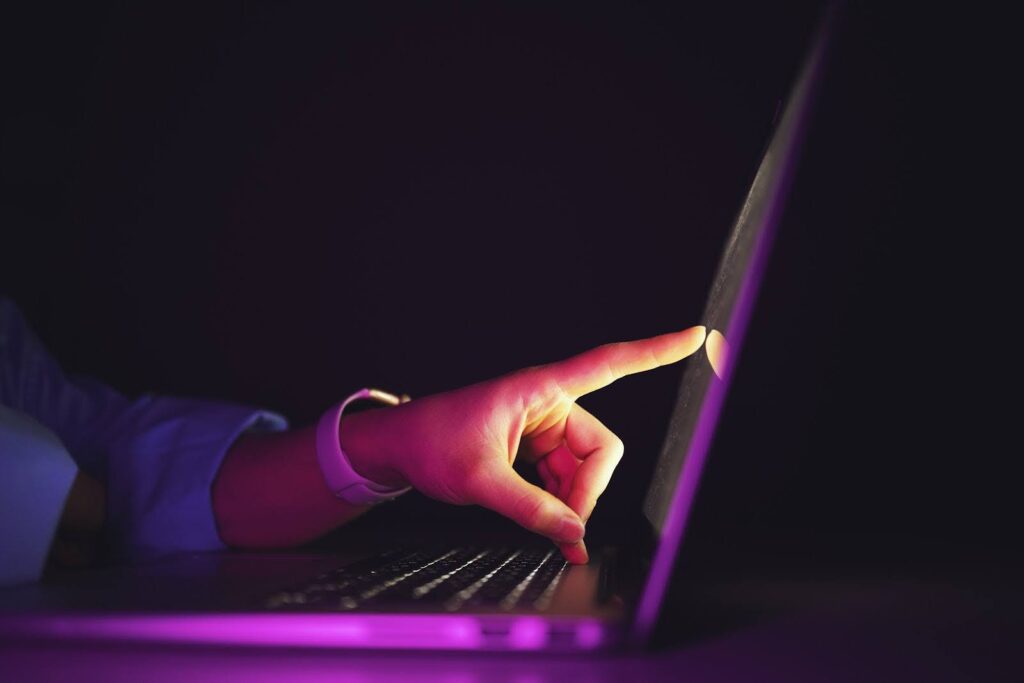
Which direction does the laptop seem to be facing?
to the viewer's left
